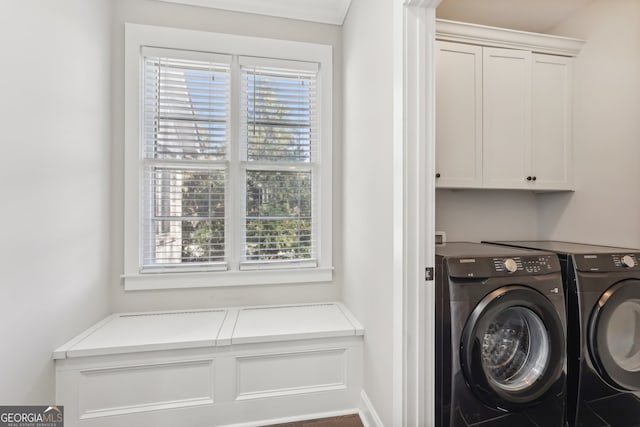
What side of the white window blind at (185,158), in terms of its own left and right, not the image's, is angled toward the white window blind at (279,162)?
left

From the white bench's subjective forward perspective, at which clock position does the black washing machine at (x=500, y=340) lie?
The black washing machine is roughly at 10 o'clock from the white bench.

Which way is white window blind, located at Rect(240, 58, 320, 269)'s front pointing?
toward the camera

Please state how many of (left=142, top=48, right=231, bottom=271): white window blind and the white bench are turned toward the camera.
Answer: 2

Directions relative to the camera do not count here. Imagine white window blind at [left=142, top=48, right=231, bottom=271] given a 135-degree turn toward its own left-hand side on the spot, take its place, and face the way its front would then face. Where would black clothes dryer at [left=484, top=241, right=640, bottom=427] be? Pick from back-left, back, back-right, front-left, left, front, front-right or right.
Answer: right

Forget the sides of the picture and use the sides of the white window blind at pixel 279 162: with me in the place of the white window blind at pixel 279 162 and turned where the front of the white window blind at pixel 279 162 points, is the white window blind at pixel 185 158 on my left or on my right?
on my right

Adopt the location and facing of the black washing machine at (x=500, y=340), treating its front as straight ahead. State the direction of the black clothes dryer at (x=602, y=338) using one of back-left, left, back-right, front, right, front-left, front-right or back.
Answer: left

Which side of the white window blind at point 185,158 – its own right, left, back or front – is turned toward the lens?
front

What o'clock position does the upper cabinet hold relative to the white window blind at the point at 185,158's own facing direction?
The upper cabinet is roughly at 10 o'clock from the white window blind.

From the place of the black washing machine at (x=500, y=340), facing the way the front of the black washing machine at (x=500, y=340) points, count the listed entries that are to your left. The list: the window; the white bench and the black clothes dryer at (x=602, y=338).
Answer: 1

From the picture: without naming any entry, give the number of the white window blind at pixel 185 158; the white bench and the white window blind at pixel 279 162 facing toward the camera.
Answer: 3

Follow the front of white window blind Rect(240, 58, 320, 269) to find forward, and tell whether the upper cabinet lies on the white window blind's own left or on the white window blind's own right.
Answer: on the white window blind's own left
